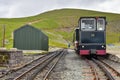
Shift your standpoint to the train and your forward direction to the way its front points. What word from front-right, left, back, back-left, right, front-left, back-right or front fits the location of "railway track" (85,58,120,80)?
front

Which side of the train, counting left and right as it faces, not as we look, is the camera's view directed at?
front
